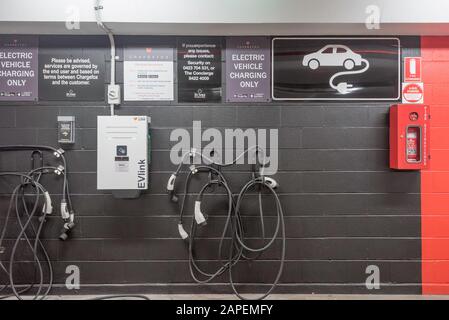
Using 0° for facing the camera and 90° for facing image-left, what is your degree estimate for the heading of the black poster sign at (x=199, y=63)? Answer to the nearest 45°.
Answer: approximately 0°

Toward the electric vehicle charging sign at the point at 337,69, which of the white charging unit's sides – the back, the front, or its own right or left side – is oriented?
left

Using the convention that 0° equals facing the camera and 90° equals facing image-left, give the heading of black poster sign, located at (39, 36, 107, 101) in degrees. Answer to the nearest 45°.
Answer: approximately 0°
